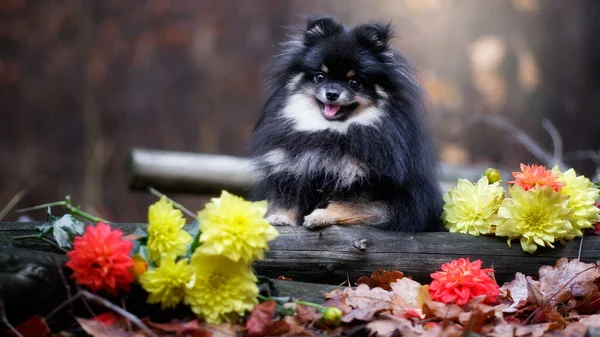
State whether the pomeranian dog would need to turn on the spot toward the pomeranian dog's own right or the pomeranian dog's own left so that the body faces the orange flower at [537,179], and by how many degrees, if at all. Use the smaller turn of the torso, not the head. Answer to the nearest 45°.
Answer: approximately 135° to the pomeranian dog's own left

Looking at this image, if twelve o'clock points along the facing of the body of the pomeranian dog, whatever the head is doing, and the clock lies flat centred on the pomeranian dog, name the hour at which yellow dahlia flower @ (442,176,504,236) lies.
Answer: The yellow dahlia flower is roughly at 8 o'clock from the pomeranian dog.

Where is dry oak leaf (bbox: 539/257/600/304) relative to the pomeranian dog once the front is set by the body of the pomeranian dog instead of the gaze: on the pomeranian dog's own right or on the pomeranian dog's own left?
on the pomeranian dog's own left

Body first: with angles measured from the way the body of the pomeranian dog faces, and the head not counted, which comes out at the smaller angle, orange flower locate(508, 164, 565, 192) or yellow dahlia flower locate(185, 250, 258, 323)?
the yellow dahlia flower

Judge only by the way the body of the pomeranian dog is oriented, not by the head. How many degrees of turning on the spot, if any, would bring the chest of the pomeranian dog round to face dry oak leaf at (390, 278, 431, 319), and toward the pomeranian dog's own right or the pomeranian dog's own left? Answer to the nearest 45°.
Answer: approximately 45° to the pomeranian dog's own left

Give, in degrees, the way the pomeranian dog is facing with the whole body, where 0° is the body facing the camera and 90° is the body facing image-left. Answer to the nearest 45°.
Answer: approximately 45°

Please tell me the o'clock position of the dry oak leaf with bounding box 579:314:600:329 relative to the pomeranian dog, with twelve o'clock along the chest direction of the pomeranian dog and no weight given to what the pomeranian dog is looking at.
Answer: The dry oak leaf is roughly at 9 o'clock from the pomeranian dog.

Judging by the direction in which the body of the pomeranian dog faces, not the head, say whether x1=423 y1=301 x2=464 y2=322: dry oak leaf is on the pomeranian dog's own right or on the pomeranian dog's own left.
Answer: on the pomeranian dog's own left

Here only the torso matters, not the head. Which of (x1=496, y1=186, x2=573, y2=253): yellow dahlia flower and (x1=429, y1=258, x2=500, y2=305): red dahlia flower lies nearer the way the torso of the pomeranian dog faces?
the red dahlia flower

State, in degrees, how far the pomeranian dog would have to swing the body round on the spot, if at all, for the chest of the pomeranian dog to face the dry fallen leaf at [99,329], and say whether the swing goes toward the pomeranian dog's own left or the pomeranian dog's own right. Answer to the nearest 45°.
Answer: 0° — it already faces it
